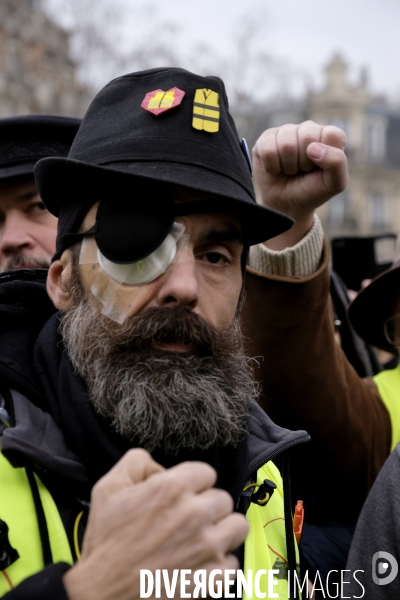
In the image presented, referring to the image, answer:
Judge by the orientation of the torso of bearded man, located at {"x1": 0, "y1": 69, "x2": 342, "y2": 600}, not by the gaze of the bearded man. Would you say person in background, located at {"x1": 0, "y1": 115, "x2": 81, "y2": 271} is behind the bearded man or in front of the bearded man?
behind

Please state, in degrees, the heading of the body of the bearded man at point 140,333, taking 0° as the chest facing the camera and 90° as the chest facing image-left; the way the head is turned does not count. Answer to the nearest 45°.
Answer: approximately 315°
